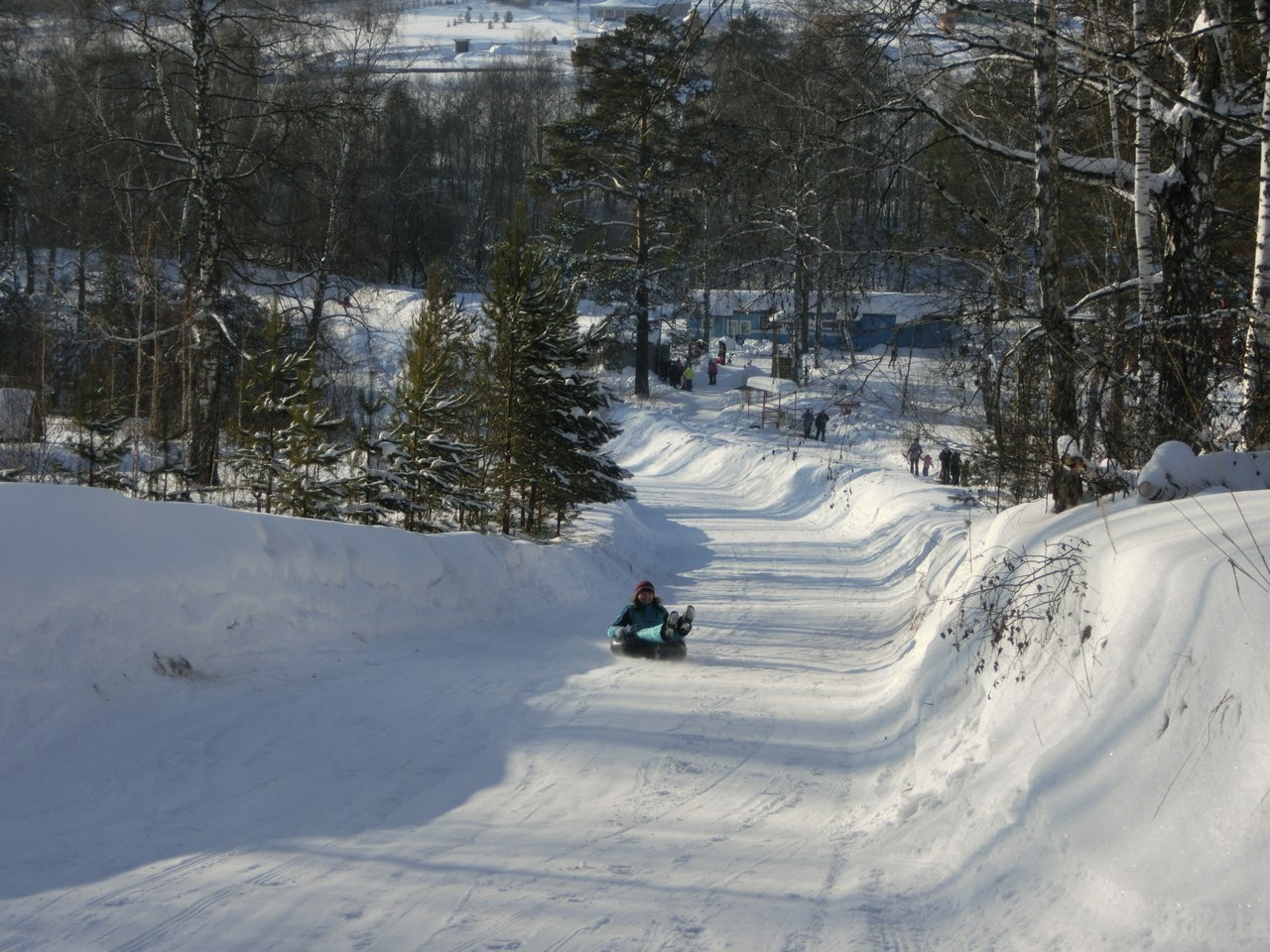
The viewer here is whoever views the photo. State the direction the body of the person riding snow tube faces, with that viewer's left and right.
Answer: facing the viewer and to the right of the viewer

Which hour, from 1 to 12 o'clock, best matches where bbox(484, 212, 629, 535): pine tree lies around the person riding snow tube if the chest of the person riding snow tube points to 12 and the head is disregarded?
The pine tree is roughly at 7 o'clock from the person riding snow tube.

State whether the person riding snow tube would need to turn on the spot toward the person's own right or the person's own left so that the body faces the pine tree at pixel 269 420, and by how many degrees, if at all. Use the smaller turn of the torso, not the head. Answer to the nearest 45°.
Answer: approximately 180°

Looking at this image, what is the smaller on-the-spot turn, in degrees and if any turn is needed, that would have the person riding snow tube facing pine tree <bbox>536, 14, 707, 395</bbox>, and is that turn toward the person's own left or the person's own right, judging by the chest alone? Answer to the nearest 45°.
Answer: approximately 135° to the person's own left

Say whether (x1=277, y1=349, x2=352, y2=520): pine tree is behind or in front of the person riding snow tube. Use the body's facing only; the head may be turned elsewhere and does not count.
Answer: behind

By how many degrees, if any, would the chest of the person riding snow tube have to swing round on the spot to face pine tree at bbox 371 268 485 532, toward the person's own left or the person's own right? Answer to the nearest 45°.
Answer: approximately 180°

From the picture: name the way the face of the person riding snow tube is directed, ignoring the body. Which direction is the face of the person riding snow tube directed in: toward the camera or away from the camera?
toward the camera
